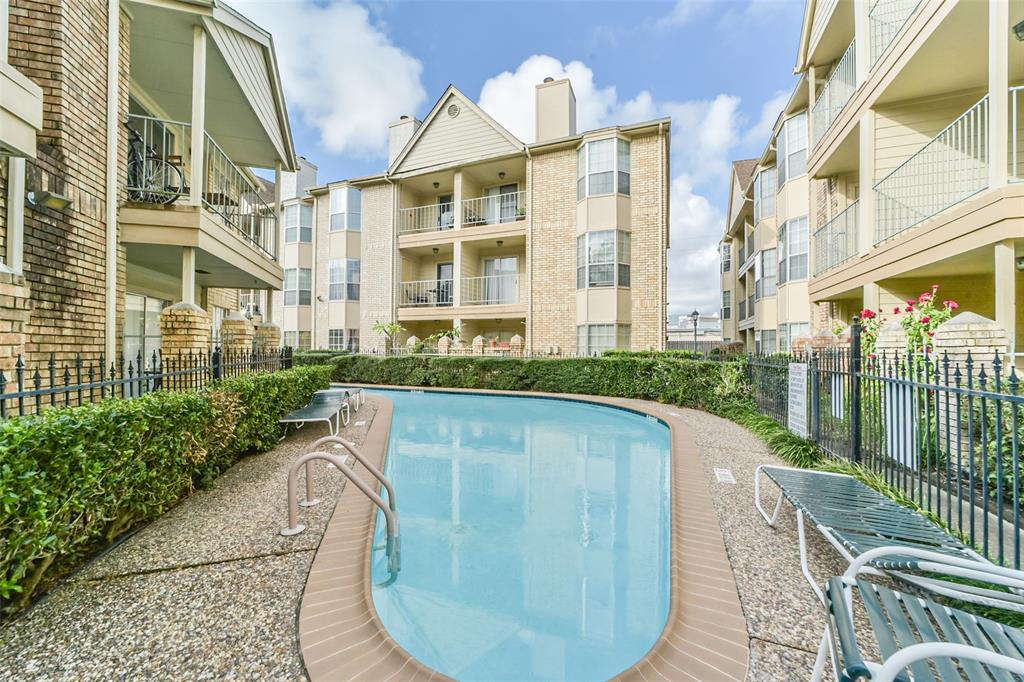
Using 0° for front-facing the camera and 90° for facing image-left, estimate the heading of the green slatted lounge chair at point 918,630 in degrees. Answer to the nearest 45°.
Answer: approximately 90°

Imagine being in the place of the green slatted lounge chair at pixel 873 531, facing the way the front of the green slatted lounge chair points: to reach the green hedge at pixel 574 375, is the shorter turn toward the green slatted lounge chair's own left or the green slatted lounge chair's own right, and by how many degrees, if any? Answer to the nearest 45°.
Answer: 0° — it already faces it

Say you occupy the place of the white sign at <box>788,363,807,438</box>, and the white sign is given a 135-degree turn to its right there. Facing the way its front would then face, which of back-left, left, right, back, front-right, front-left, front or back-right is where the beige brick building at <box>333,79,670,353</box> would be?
front-left

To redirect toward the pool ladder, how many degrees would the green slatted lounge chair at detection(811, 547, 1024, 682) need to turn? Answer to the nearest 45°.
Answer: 0° — it already faces it

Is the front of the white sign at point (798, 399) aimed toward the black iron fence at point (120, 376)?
yes

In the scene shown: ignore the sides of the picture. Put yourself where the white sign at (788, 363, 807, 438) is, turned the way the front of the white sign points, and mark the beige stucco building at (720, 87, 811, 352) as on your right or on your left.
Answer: on your right
